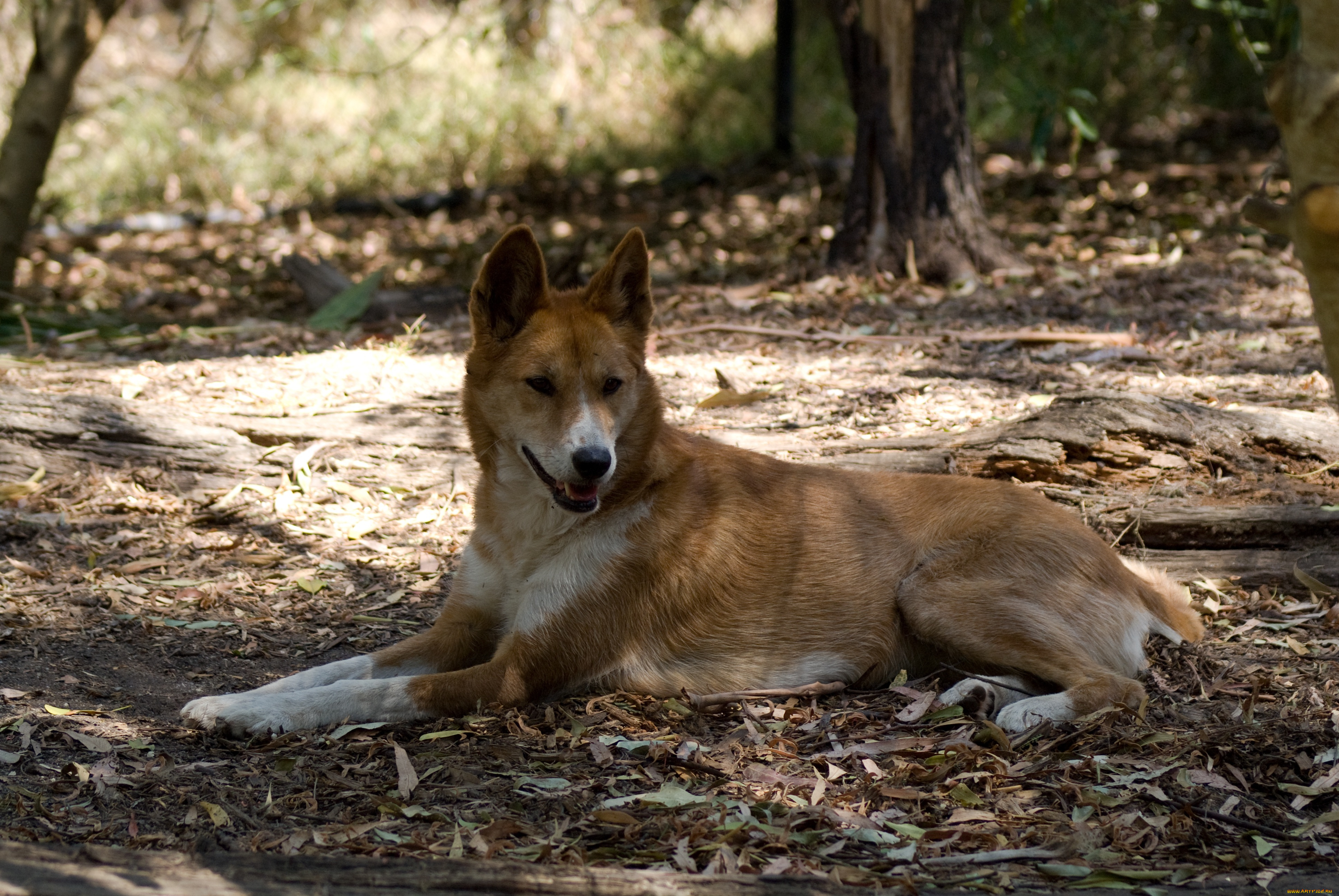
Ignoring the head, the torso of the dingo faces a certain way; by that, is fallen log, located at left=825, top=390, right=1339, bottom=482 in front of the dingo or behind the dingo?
behind

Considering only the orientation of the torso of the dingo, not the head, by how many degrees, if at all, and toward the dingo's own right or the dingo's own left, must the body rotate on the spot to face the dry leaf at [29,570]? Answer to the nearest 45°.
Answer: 0° — it already faces it

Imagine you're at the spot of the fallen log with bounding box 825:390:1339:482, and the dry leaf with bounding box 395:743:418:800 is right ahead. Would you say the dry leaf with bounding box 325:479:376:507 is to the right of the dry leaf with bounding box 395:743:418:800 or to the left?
right

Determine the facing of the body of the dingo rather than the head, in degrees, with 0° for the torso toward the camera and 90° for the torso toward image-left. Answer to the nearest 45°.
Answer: approximately 90°

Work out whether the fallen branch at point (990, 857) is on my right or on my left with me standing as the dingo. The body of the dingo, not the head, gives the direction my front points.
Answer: on my left

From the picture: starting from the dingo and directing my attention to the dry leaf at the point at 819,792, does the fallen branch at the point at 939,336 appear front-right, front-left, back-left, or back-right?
back-left

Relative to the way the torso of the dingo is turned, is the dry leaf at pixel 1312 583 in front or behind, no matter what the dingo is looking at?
behind

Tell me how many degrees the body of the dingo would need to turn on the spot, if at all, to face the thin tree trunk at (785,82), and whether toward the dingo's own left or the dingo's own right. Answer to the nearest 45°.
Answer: approximately 90° to the dingo's own right
